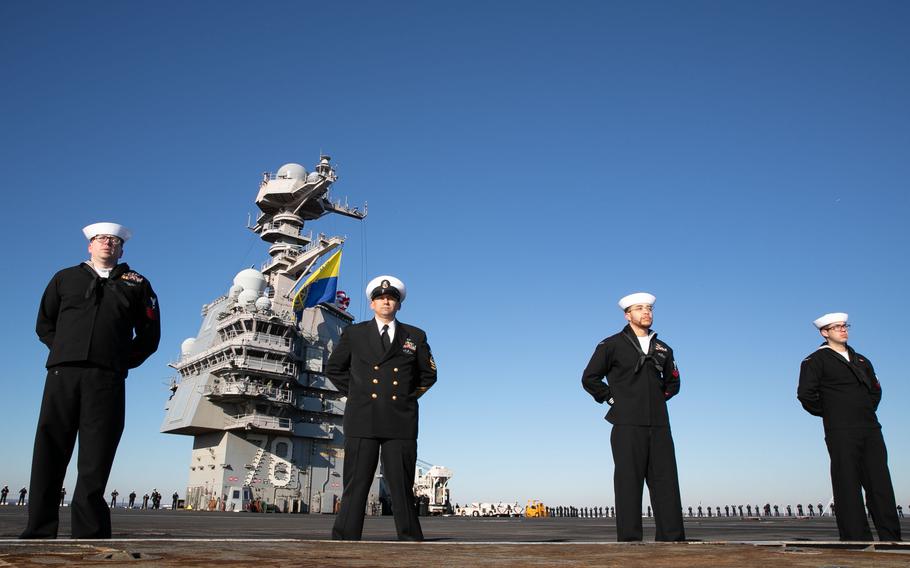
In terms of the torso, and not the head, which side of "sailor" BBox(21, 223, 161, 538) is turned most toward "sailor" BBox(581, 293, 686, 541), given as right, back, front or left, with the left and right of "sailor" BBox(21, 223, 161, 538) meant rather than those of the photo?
left

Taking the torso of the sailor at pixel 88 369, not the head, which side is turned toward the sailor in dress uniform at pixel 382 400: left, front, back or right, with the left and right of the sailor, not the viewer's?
left

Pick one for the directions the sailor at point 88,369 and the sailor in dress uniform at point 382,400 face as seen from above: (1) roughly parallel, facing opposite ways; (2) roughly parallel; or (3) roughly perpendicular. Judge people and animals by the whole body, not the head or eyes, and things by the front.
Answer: roughly parallel

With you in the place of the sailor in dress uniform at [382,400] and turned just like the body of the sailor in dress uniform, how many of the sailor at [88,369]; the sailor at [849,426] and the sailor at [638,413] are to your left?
2

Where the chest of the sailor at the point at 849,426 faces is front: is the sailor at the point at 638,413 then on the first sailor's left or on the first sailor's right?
on the first sailor's right

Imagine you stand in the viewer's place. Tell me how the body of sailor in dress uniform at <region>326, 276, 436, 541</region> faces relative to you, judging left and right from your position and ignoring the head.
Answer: facing the viewer

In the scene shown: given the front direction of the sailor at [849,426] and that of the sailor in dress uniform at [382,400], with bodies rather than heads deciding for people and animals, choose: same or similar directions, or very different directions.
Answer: same or similar directions

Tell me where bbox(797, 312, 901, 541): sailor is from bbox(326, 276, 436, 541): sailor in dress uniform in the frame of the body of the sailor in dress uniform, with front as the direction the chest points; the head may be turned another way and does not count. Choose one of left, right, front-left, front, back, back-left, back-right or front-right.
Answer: left

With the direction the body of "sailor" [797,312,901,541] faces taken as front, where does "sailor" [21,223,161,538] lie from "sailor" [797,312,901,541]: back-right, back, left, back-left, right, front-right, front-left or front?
right

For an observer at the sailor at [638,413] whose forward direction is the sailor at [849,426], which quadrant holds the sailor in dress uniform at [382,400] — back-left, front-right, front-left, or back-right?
back-left

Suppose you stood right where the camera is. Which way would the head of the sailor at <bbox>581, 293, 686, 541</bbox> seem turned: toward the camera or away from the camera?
toward the camera

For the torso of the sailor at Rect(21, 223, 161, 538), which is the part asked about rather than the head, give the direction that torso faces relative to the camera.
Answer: toward the camera
